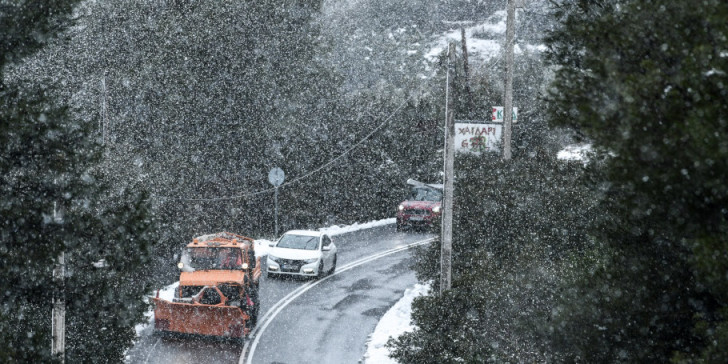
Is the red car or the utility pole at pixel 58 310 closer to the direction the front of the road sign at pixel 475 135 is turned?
the utility pole

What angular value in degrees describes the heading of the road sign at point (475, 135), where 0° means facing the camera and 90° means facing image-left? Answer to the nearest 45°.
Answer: approximately 0°

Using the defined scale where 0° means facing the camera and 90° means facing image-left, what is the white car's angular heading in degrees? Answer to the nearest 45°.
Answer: approximately 45°

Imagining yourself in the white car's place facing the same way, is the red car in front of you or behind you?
behind

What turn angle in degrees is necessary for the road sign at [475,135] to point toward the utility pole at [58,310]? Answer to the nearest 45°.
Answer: approximately 45° to its right

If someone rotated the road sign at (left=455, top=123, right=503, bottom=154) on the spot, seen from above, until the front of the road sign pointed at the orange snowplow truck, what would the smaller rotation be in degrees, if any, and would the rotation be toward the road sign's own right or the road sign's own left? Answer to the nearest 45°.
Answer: approximately 45° to the road sign's own right

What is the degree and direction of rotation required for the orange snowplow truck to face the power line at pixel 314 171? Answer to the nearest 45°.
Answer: approximately 180°

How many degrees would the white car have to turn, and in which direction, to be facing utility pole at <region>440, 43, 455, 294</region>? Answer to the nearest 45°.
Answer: approximately 45° to its left

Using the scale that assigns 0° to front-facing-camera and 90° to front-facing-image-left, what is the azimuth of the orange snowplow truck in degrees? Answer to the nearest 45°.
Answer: approximately 0°

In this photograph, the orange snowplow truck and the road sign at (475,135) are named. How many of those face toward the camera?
2
